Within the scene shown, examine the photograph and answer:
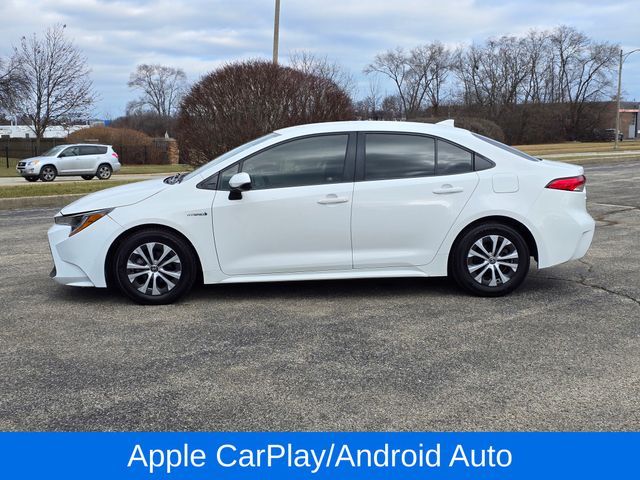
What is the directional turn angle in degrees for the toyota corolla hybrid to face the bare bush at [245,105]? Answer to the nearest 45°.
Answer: approximately 90° to its right

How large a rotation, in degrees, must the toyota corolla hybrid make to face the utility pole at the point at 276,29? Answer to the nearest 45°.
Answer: approximately 90° to its right

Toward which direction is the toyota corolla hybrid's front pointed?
to the viewer's left

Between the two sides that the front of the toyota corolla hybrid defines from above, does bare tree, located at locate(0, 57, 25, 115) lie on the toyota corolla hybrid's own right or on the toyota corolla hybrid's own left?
on the toyota corolla hybrid's own right

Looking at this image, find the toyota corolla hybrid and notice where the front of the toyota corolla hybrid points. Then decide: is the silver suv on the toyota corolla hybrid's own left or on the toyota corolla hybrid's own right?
on the toyota corolla hybrid's own right
